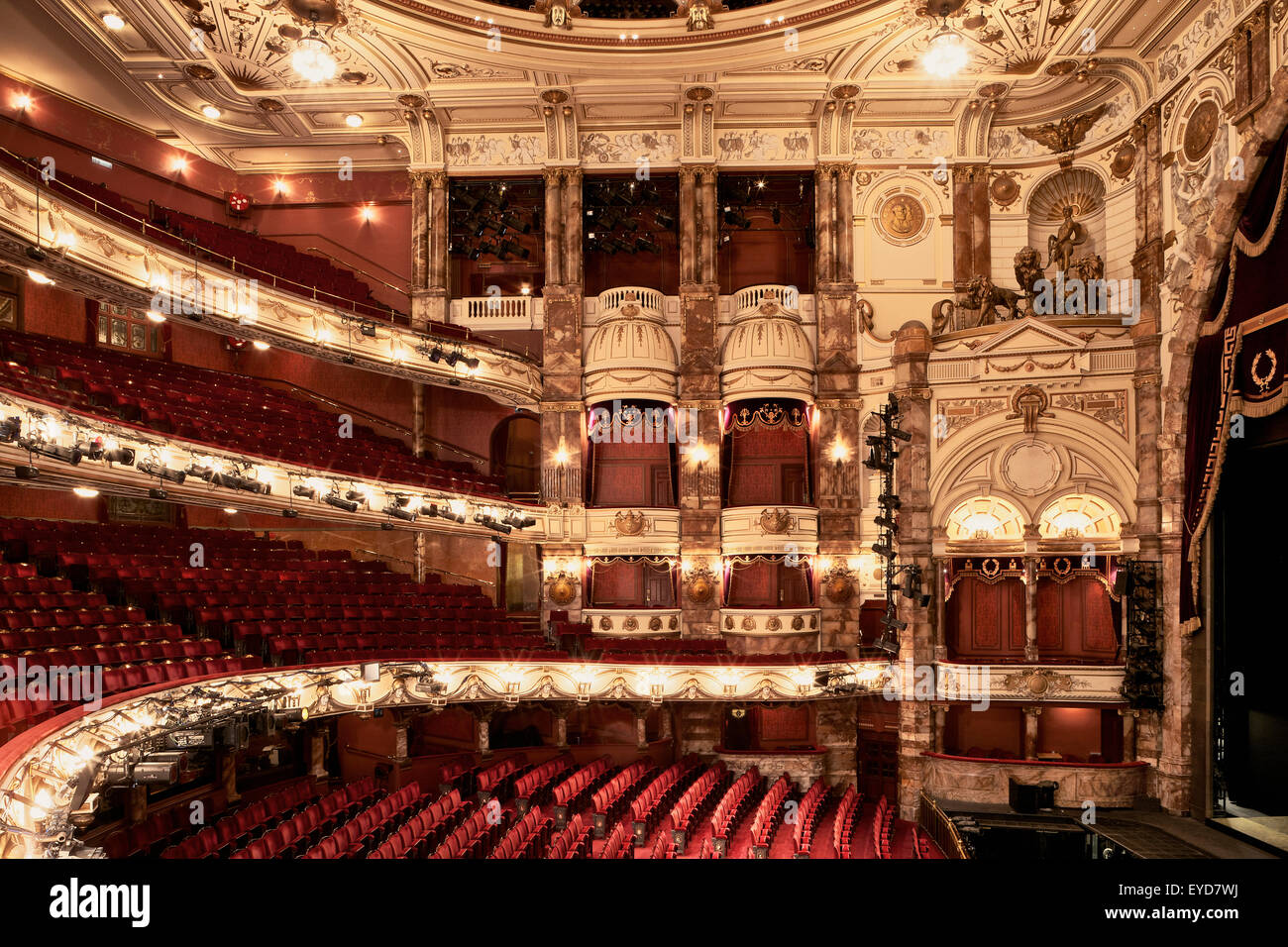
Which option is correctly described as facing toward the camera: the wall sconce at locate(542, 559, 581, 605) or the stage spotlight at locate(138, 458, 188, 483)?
the wall sconce

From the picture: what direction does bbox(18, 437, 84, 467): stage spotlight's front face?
to the viewer's right

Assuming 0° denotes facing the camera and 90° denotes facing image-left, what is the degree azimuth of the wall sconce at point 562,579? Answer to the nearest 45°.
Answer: approximately 0°

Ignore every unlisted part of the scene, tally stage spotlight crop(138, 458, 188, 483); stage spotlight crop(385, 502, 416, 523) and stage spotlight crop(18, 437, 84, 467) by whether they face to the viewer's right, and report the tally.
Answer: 3

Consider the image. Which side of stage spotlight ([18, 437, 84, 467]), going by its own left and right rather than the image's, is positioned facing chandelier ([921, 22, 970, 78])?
front

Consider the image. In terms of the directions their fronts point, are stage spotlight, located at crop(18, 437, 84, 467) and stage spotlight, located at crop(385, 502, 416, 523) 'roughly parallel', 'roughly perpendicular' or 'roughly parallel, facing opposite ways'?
roughly parallel

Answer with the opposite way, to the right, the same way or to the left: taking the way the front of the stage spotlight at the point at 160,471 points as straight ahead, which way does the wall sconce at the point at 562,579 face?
to the right

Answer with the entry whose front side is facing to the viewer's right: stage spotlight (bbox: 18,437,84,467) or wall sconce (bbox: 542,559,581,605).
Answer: the stage spotlight

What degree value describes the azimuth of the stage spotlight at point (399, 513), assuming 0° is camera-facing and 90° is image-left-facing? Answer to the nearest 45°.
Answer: approximately 270°

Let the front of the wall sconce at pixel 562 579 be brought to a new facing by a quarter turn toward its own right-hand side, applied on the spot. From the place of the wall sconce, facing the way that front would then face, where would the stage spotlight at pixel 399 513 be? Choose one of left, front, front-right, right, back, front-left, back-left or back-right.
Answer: front-left

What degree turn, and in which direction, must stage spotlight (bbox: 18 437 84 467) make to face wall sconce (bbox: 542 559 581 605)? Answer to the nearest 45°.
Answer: approximately 45° to its left

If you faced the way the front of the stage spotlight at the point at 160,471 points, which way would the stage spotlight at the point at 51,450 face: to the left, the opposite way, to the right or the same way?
the same way

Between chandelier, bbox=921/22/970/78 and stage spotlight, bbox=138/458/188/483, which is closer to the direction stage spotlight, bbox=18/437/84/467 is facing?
the chandelier

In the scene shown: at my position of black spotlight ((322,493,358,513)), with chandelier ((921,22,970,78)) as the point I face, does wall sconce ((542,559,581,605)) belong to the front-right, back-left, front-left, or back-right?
front-left

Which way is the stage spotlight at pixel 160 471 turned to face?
to the viewer's right
